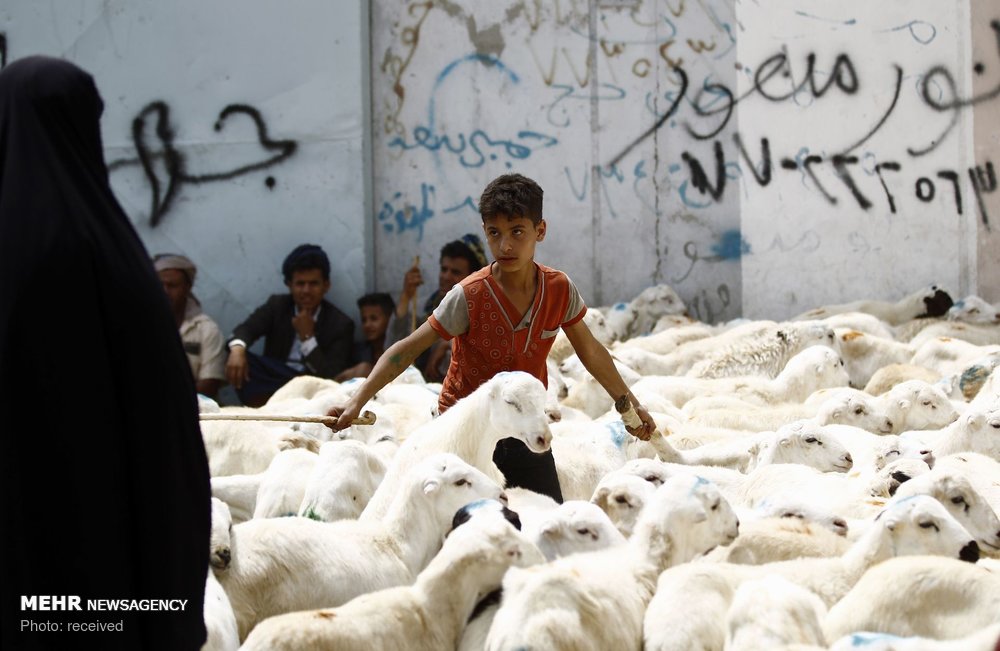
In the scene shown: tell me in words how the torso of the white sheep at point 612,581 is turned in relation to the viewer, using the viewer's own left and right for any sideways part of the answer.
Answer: facing to the right of the viewer

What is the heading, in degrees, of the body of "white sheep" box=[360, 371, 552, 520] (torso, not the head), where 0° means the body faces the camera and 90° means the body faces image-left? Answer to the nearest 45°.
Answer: approximately 270°

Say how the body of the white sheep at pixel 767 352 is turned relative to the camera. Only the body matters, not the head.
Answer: to the viewer's right

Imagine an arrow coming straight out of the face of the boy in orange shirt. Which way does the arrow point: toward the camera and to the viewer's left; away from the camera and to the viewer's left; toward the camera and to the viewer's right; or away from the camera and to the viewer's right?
toward the camera and to the viewer's left

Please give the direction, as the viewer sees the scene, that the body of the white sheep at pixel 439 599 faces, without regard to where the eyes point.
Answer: to the viewer's right

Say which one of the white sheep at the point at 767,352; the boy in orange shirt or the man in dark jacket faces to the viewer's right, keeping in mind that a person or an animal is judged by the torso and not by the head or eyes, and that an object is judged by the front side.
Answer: the white sheep

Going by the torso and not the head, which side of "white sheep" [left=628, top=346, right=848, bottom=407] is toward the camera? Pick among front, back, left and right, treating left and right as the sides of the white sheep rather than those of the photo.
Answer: right
